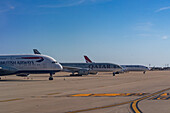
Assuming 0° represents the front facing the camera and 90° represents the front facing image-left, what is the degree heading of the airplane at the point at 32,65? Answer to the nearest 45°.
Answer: approximately 270°
